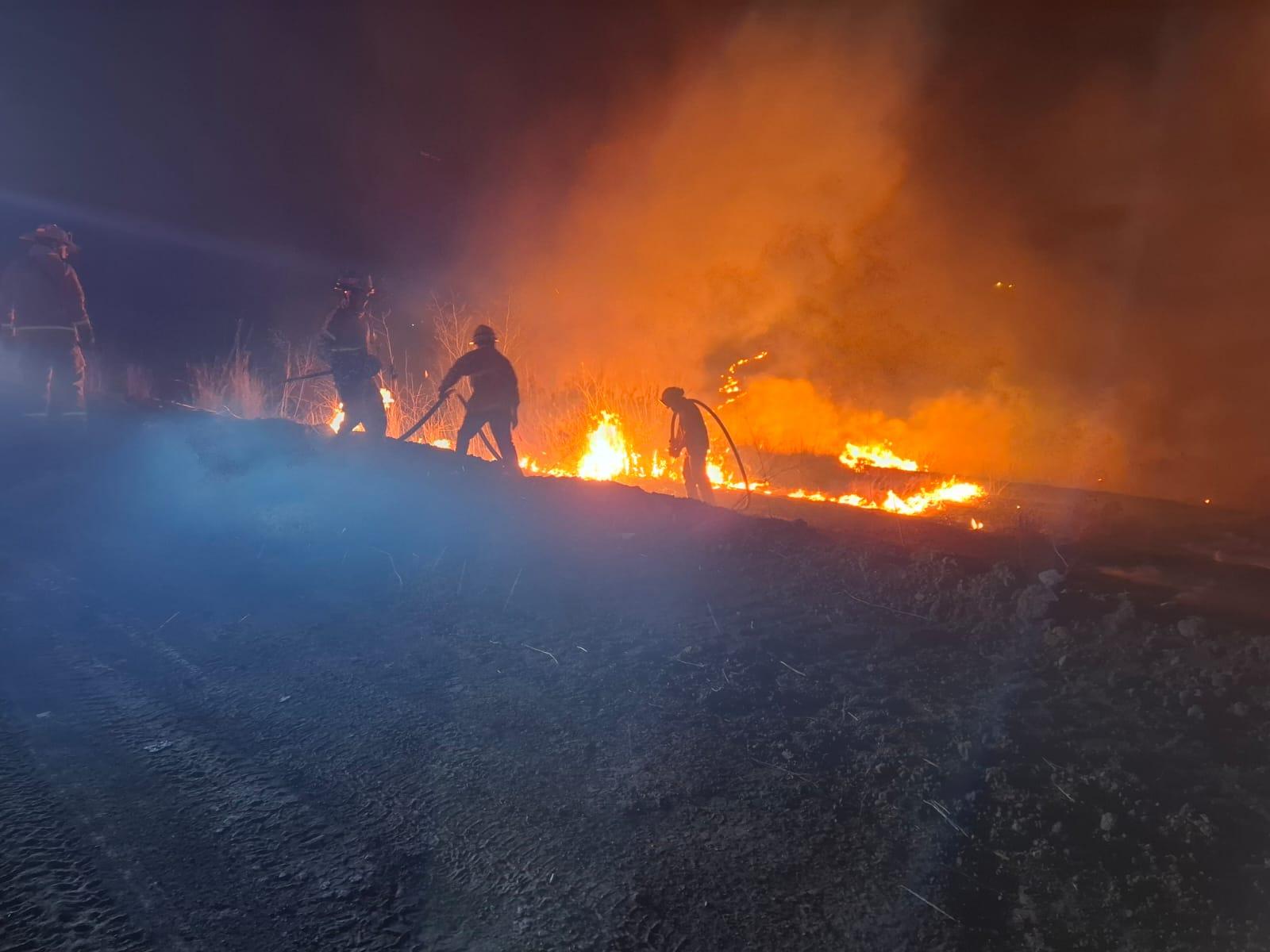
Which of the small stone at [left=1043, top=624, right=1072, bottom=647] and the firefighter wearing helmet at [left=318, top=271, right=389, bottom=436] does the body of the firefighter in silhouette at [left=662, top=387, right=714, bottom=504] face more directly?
the firefighter wearing helmet

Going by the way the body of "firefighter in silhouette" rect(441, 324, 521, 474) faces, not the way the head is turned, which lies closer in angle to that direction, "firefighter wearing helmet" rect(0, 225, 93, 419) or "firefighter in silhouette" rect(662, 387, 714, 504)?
the firefighter wearing helmet

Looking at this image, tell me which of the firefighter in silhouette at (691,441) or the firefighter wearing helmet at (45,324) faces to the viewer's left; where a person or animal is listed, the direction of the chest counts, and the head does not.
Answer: the firefighter in silhouette

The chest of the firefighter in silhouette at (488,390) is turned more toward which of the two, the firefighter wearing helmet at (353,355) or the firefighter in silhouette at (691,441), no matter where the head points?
the firefighter wearing helmet

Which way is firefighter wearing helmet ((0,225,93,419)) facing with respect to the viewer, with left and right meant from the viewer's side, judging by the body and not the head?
facing away from the viewer and to the right of the viewer

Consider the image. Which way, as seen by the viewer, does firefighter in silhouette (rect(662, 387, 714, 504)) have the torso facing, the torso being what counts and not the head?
to the viewer's left

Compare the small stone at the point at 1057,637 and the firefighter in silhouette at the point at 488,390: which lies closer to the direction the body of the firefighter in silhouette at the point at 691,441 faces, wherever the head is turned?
the firefighter in silhouette

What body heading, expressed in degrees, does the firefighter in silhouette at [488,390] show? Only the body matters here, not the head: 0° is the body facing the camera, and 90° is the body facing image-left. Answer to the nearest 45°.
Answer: approximately 135°

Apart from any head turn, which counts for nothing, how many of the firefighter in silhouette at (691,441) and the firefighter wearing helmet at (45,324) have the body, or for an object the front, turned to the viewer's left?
1

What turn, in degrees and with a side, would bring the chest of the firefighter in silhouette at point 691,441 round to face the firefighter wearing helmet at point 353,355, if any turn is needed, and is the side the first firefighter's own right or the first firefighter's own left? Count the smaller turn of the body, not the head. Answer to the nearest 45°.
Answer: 0° — they already face them

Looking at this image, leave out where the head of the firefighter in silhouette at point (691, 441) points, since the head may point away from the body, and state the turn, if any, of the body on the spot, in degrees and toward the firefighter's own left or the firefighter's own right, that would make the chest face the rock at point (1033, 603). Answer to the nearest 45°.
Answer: approximately 90° to the firefighter's own left
